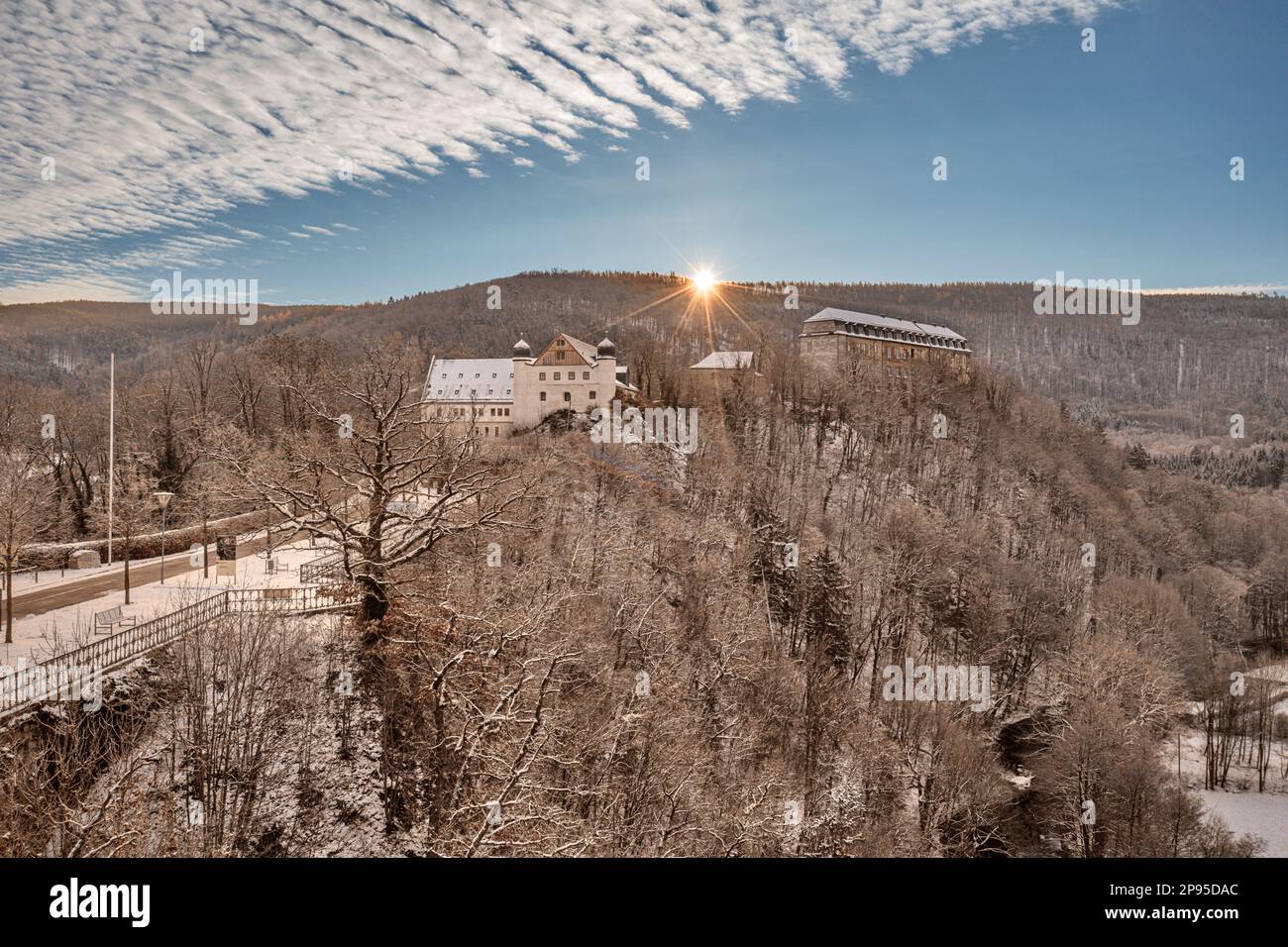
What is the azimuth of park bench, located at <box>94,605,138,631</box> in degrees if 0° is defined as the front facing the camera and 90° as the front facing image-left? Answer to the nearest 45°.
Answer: approximately 315°
